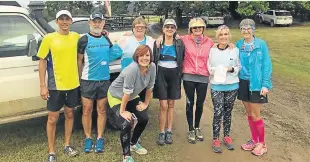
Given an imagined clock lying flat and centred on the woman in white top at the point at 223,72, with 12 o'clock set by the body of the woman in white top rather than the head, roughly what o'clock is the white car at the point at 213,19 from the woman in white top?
The white car is roughly at 6 o'clock from the woman in white top.

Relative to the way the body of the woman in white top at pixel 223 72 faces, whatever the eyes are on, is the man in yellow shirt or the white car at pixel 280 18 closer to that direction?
the man in yellow shirt

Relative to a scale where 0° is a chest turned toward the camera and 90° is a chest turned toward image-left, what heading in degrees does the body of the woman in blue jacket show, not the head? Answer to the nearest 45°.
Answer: approximately 45°

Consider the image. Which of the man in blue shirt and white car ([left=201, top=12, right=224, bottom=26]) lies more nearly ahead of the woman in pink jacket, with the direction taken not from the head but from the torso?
the man in blue shirt

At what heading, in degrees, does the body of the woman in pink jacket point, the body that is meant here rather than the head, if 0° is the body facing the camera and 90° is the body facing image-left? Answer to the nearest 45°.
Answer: approximately 0°

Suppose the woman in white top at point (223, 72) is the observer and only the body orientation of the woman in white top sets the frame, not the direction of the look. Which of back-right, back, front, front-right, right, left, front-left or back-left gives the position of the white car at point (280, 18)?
back

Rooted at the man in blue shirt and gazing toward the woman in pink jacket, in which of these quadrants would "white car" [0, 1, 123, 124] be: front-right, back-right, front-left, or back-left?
back-left

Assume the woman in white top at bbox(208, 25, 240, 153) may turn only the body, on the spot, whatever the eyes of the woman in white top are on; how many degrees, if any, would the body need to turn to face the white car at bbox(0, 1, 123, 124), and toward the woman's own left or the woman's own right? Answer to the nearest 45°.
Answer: approximately 90° to the woman's own right
